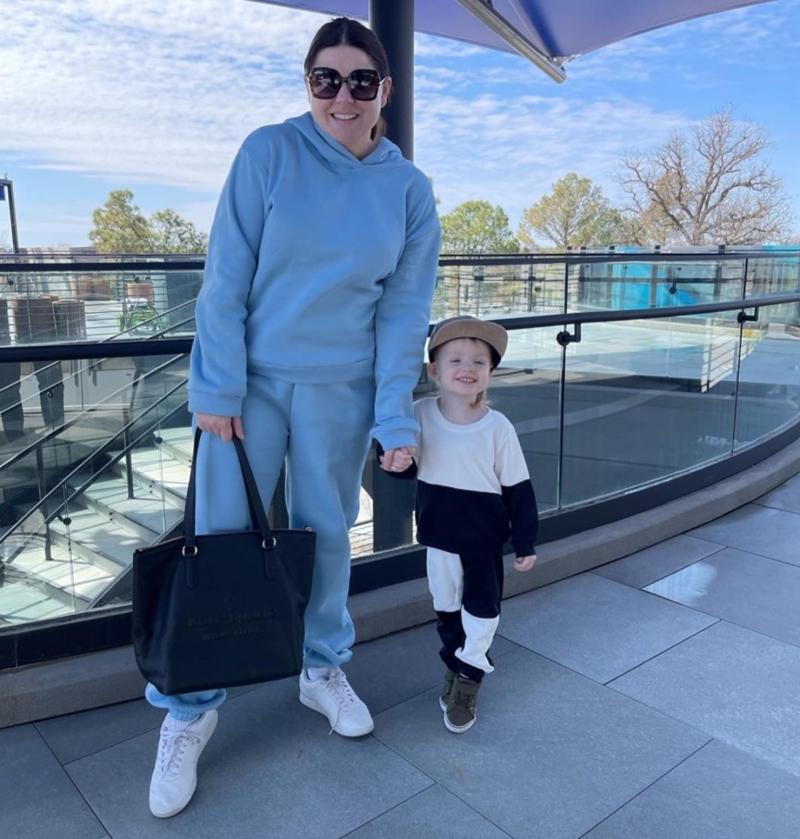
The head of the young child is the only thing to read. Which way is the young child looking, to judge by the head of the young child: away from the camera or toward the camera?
toward the camera

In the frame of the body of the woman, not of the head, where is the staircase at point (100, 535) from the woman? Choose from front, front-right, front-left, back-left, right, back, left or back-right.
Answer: back-right

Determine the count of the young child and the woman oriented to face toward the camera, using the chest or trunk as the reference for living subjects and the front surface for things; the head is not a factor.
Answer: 2

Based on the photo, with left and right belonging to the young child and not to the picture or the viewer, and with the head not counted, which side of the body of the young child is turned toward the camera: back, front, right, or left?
front

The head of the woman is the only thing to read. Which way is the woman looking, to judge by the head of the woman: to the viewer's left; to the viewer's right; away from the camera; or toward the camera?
toward the camera

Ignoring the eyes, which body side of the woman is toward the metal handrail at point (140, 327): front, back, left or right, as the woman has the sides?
back

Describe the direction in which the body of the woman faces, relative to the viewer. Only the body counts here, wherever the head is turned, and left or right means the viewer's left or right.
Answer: facing the viewer

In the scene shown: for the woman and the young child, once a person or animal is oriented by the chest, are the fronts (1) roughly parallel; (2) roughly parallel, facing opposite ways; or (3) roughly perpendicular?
roughly parallel

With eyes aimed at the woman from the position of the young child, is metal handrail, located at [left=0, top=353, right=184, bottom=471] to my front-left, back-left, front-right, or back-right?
front-right
